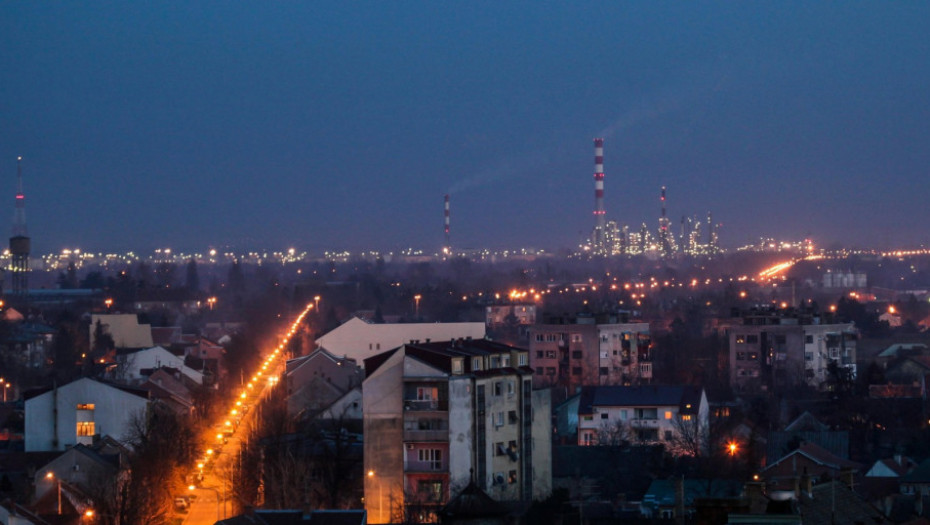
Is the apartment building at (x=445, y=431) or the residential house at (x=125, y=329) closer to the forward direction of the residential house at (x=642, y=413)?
the apartment building

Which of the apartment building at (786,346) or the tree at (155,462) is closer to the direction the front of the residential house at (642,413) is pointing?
the tree

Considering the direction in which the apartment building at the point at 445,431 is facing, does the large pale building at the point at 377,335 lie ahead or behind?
behind

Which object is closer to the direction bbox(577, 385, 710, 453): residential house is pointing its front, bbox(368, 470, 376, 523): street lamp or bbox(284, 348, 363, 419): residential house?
the street lamp

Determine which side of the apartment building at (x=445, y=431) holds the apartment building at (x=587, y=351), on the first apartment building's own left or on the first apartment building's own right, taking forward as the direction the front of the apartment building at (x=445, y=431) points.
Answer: on the first apartment building's own left

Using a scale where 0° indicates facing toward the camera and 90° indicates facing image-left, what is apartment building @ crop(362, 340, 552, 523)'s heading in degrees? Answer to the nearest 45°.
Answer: approximately 315°

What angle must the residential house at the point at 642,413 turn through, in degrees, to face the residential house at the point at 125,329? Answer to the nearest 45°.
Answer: approximately 135° to its right

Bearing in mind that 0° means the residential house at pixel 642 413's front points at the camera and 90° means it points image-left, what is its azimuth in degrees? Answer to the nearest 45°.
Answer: approximately 0°
